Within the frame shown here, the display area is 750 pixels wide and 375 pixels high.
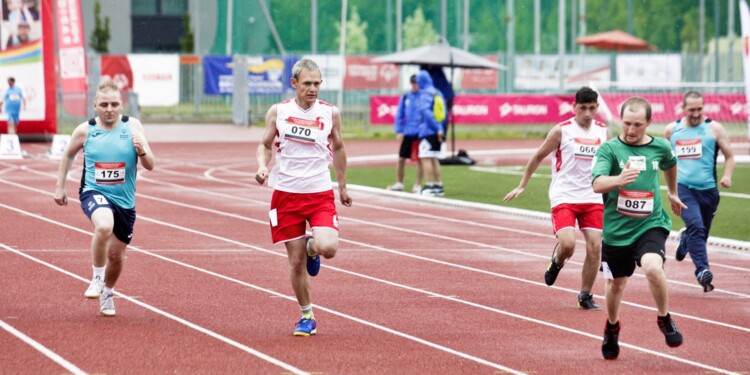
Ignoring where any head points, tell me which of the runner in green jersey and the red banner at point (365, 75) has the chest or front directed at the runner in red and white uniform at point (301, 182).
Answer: the red banner

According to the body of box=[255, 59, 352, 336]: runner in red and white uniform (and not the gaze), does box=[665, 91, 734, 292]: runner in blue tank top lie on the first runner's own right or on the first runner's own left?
on the first runner's own left

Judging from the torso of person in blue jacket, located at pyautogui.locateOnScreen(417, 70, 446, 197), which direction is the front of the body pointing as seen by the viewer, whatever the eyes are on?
to the viewer's left

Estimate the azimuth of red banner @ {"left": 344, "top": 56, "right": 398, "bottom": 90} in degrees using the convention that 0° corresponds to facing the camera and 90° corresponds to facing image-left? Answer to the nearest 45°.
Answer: approximately 0°

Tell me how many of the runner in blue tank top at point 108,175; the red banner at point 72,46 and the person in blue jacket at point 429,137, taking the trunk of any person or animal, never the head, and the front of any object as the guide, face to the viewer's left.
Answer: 1

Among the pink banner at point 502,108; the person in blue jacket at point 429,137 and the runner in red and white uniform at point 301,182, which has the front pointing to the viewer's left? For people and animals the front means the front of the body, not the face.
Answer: the person in blue jacket

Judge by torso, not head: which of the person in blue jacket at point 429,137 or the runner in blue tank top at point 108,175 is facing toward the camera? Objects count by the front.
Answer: the runner in blue tank top

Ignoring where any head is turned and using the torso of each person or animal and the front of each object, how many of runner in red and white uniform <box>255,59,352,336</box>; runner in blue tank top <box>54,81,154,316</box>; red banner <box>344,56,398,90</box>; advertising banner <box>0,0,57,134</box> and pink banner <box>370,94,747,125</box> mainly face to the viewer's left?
0

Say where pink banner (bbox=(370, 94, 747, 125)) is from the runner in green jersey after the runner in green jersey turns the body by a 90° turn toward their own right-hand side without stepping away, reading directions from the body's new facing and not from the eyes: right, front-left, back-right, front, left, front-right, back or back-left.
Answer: right

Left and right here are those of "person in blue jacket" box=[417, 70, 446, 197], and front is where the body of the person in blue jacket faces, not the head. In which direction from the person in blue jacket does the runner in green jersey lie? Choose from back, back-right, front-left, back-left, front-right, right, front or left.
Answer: left

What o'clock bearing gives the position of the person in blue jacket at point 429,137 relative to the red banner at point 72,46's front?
The person in blue jacket is roughly at 11 o'clock from the red banner.

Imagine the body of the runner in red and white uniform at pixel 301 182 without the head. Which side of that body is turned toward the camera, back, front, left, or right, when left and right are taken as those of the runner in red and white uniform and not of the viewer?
front

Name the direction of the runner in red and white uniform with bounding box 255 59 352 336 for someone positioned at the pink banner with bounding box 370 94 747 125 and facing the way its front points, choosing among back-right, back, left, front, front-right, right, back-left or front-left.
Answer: front

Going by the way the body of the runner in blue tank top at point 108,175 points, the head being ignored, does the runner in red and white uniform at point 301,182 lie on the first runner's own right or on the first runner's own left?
on the first runner's own left

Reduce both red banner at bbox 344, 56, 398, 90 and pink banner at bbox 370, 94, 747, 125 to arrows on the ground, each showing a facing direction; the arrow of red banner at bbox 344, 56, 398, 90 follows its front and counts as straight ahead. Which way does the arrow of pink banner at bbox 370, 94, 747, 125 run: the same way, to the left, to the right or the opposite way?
the same way

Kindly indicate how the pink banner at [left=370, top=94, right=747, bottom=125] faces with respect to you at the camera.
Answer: facing the viewer

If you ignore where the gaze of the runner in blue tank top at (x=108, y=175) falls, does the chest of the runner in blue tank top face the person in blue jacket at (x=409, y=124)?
no

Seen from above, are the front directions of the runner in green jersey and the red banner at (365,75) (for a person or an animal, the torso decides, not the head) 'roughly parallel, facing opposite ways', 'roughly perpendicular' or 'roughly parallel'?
roughly parallel

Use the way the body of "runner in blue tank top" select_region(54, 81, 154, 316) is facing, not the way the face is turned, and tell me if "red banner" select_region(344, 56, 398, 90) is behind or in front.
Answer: behind
